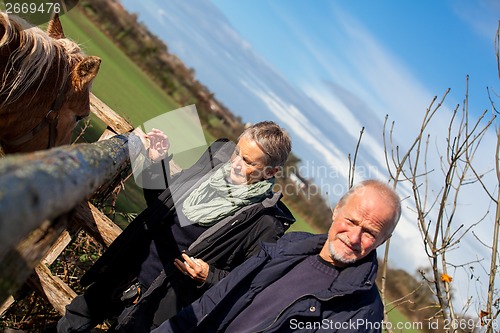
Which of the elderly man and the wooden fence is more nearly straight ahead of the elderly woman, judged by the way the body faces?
the wooden fence

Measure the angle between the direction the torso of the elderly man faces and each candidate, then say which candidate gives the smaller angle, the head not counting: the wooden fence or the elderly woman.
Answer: the wooden fence

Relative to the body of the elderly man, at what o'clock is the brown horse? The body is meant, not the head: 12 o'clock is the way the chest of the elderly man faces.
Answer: The brown horse is roughly at 3 o'clock from the elderly man.

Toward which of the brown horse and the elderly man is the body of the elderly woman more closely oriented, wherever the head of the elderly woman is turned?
the brown horse

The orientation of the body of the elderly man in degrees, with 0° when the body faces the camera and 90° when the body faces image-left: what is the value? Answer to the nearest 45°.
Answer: approximately 0°

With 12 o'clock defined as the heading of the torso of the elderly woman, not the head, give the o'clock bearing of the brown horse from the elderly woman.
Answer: The brown horse is roughly at 1 o'clock from the elderly woman.
